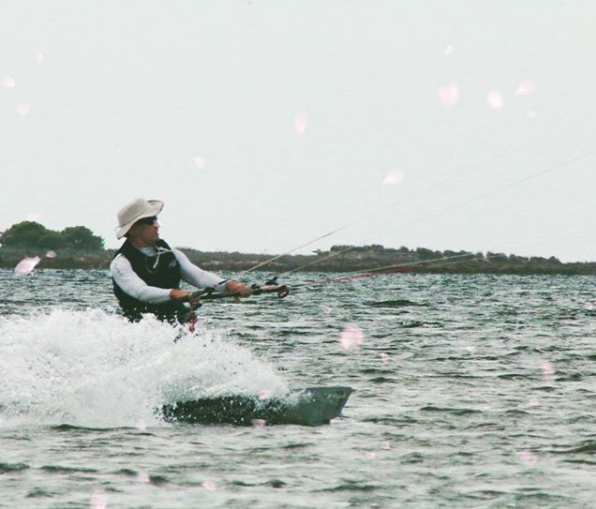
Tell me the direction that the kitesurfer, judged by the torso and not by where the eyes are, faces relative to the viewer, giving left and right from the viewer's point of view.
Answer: facing the viewer and to the right of the viewer
